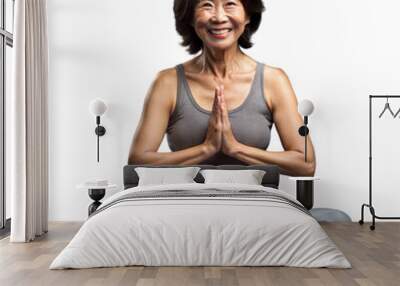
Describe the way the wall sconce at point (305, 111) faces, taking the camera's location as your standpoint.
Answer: facing the viewer

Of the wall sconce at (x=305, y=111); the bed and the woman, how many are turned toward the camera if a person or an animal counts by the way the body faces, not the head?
3

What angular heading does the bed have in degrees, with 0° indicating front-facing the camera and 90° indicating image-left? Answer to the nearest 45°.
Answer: approximately 0°

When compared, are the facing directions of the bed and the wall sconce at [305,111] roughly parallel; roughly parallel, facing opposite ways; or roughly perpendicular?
roughly parallel

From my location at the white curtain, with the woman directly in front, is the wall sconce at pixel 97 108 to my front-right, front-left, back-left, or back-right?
front-left

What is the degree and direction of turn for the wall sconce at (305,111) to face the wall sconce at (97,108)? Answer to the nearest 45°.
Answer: approximately 90° to its right
